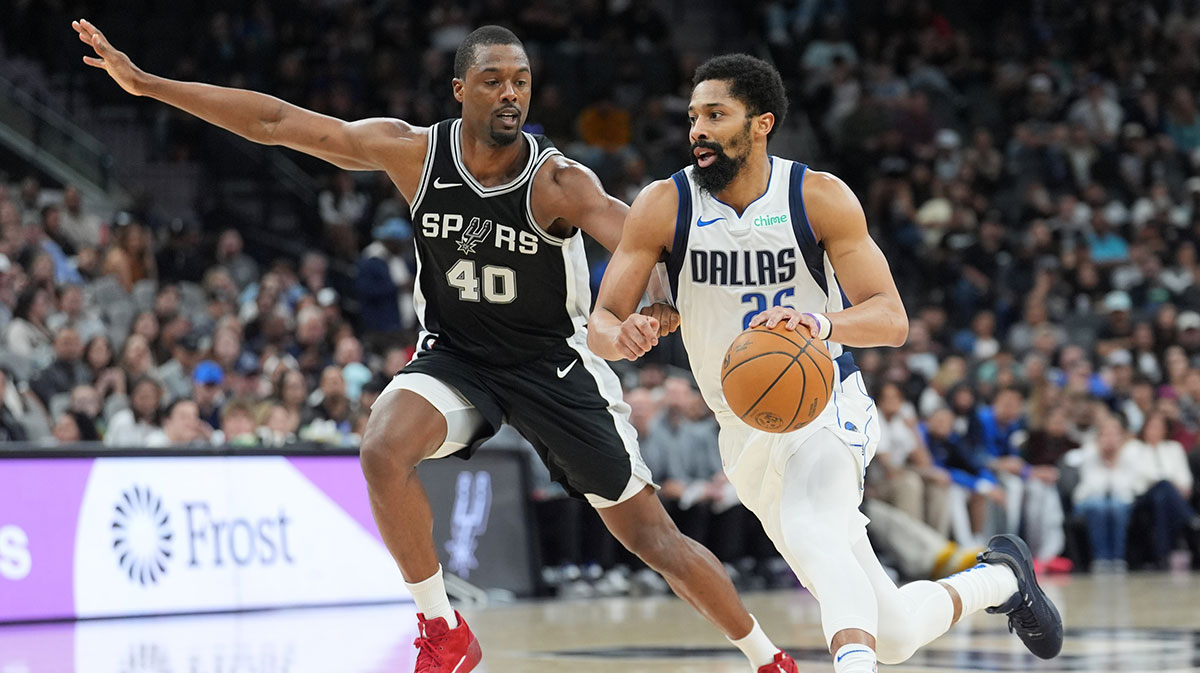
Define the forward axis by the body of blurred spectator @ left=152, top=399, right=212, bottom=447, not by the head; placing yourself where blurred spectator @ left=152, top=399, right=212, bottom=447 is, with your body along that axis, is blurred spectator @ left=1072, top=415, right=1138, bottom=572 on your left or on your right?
on your left

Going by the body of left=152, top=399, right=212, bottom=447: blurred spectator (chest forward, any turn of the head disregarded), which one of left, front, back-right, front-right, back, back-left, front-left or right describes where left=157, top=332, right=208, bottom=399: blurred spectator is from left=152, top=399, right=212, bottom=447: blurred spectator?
back-left

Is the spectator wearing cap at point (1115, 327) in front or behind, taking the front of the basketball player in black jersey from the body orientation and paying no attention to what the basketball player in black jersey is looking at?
behind

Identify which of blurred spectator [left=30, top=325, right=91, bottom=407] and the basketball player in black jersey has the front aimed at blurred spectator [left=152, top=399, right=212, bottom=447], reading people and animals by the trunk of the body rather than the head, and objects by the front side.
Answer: blurred spectator [left=30, top=325, right=91, bottom=407]

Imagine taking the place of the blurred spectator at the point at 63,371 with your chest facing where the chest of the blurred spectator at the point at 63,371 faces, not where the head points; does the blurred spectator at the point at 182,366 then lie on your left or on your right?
on your left

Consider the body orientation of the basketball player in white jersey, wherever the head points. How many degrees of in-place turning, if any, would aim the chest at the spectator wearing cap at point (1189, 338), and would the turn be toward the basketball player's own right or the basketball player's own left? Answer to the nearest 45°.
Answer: approximately 135° to the basketball player's own right

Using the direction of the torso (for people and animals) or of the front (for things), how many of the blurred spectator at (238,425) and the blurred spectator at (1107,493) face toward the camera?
2
